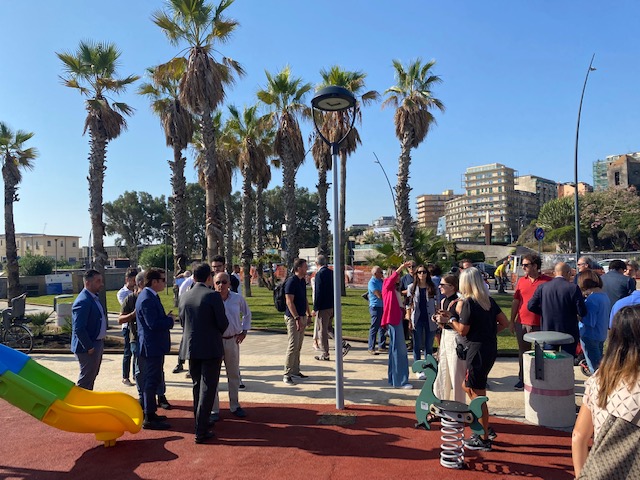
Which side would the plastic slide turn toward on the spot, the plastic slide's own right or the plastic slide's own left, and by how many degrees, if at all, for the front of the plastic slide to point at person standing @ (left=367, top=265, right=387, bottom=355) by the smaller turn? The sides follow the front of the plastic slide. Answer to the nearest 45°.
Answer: approximately 45° to the plastic slide's own left

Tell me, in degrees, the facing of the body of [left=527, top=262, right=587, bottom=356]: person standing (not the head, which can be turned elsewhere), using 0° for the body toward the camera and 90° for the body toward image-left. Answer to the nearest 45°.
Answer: approximately 180°

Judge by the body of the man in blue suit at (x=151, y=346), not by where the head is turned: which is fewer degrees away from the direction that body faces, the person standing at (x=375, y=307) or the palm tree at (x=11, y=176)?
the person standing

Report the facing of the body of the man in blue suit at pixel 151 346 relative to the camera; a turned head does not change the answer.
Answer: to the viewer's right

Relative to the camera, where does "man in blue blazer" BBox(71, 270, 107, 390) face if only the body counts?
to the viewer's right

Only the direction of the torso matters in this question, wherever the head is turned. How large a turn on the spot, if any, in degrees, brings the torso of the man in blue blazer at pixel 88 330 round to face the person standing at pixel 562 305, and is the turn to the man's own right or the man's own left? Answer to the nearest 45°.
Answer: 0° — they already face them
